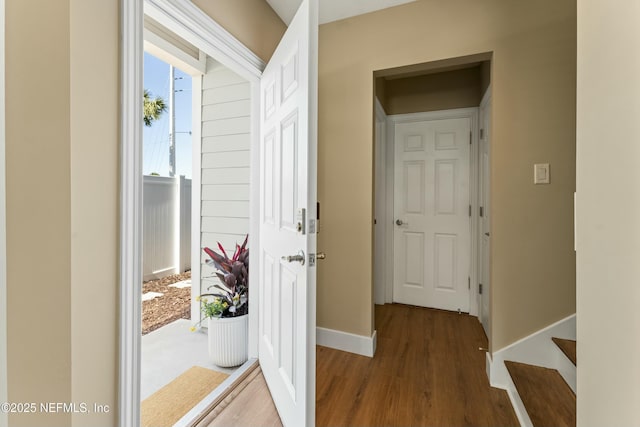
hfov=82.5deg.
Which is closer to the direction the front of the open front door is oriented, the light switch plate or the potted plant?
the potted plant

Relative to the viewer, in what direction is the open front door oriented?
to the viewer's left

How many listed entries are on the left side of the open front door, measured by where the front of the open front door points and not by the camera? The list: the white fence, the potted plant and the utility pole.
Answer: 0

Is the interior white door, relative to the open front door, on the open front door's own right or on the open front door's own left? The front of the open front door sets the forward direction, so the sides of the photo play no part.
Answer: on the open front door's own right

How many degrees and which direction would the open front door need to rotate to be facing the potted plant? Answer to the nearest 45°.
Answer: approximately 45° to its right

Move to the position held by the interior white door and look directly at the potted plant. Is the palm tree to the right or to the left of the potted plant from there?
right

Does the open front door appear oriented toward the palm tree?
no

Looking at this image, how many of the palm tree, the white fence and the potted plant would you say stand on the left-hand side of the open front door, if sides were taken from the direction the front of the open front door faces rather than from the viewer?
0

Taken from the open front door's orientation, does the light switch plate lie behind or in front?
behind

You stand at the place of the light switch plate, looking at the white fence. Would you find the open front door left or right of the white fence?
left
